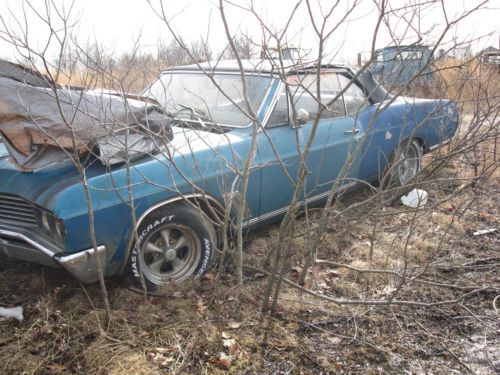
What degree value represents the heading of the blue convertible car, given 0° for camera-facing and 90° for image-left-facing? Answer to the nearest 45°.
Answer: approximately 45°
